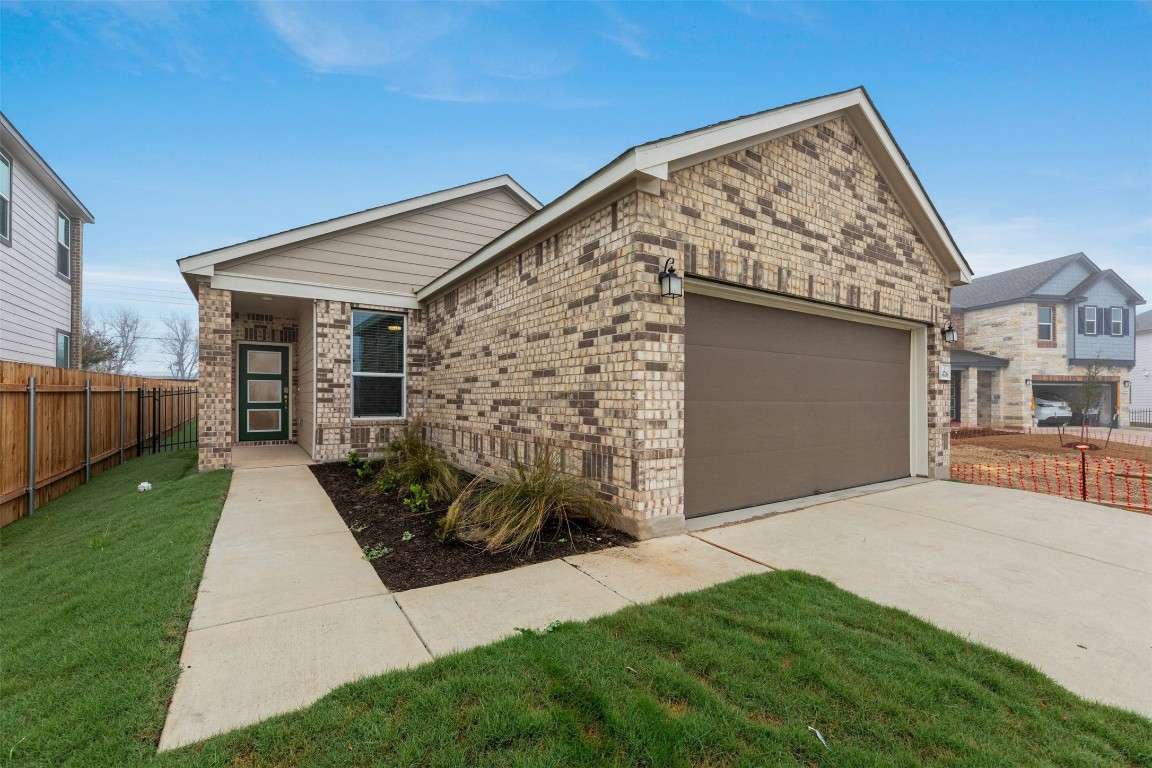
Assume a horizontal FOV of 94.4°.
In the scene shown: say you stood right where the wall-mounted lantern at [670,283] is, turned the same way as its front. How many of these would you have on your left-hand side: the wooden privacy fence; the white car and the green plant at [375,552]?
1

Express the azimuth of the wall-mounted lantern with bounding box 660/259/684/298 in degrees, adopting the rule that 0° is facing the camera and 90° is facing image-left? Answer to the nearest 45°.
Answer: approximately 315°

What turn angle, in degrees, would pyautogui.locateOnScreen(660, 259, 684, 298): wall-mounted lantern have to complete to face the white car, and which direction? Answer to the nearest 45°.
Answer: approximately 90° to its left

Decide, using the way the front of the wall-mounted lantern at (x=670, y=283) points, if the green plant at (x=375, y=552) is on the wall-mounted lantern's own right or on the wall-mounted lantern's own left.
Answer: on the wall-mounted lantern's own right

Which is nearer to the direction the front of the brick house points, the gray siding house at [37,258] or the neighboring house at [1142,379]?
the neighboring house

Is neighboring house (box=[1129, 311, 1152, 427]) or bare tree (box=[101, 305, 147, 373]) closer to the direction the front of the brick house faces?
the neighboring house

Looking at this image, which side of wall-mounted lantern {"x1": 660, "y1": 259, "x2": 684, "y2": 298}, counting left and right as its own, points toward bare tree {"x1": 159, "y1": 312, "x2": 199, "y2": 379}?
back

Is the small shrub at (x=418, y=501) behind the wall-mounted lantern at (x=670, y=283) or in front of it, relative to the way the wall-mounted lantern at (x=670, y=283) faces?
behind

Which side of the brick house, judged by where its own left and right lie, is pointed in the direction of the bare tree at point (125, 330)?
back

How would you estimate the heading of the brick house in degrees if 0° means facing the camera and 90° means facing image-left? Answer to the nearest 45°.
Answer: approximately 315°

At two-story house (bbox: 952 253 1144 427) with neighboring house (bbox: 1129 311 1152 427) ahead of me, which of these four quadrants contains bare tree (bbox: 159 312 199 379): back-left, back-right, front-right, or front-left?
back-left
